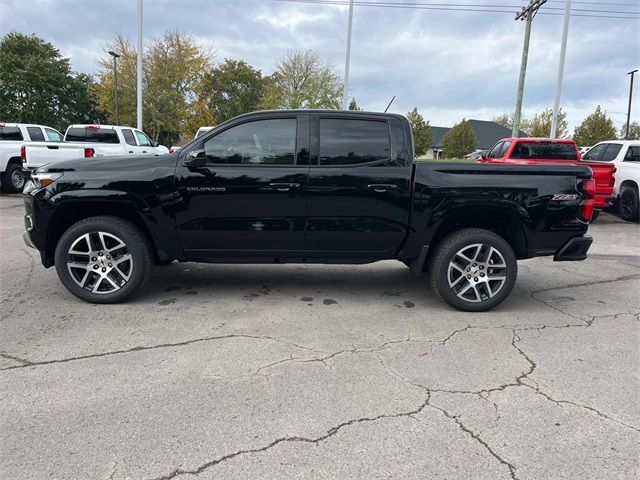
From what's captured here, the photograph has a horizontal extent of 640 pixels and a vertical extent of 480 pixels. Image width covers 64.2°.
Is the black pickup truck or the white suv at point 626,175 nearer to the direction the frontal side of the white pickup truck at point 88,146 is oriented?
the white suv

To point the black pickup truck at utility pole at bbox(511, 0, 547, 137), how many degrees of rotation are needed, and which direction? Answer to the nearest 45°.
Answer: approximately 135° to its right

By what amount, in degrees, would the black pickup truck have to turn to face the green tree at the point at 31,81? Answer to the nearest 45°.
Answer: approximately 45° to its right

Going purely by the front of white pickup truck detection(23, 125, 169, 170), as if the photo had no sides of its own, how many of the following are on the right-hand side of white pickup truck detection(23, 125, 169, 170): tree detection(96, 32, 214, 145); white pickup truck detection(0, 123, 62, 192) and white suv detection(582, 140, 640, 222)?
1

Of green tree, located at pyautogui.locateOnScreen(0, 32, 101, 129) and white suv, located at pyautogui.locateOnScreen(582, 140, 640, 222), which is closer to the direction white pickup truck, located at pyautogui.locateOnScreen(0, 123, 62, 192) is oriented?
the green tree

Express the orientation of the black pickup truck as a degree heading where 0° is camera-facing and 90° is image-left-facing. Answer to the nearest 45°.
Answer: approximately 90°

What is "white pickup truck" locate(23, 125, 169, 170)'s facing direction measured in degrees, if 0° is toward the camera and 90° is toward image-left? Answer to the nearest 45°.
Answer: approximately 225°
